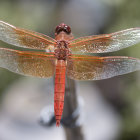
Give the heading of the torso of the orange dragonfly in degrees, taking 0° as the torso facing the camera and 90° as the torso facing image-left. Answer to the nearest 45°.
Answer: approximately 180°
